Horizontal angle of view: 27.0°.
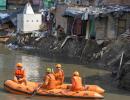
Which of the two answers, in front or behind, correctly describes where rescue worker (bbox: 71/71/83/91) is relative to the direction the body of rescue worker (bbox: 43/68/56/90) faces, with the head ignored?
behind
